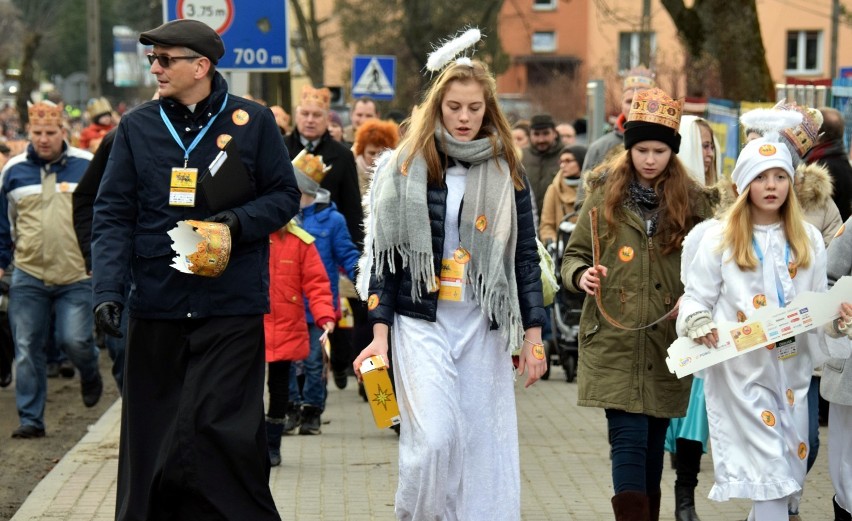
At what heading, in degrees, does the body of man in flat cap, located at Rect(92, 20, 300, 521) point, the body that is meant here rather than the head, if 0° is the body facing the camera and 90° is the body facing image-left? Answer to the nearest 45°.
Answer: approximately 0°

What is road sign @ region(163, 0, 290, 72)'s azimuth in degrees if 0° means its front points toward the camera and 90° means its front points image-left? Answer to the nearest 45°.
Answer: approximately 0°

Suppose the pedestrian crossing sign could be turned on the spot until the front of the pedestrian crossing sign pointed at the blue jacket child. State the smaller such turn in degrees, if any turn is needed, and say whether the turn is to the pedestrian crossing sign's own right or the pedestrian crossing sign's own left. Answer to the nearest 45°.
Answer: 0° — it already faces them

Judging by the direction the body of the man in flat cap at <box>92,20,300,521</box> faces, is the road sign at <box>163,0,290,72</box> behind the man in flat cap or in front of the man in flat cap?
behind

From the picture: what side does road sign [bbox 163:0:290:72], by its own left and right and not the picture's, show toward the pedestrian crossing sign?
back

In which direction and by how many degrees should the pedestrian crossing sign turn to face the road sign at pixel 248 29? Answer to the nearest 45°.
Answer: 0° — it already faces it
